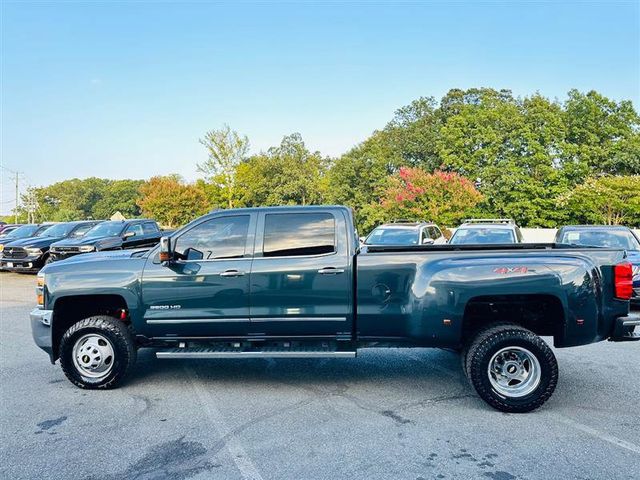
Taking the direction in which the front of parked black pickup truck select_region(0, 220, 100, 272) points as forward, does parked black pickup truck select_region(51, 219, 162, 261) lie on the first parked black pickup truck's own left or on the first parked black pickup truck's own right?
on the first parked black pickup truck's own left

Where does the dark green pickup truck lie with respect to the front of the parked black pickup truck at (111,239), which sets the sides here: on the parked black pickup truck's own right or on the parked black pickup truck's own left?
on the parked black pickup truck's own left

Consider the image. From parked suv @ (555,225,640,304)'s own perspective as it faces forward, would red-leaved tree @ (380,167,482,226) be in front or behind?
behind

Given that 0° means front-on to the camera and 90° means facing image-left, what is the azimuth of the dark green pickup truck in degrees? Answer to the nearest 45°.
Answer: approximately 90°

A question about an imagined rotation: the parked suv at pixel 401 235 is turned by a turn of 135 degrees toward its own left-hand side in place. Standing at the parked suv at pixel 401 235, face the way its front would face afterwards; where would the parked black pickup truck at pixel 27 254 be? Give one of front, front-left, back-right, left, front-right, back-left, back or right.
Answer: back

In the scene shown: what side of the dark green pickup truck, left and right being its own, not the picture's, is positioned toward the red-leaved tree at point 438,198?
right

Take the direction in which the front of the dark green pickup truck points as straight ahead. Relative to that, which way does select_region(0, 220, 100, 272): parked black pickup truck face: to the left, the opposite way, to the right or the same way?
to the left

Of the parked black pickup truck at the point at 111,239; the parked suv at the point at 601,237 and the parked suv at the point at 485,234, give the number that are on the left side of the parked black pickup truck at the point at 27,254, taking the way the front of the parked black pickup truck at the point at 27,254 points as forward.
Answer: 3

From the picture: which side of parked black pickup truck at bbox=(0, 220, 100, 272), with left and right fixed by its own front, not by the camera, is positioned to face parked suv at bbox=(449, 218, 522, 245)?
left

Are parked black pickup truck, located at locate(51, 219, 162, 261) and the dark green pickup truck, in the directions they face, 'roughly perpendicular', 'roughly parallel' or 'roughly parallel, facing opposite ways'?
roughly perpendicular

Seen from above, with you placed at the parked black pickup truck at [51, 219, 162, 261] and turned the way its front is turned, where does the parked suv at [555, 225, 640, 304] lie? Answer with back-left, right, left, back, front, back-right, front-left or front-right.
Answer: left

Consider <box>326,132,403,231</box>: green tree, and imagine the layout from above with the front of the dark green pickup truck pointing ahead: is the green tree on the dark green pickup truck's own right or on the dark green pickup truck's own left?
on the dark green pickup truck's own right

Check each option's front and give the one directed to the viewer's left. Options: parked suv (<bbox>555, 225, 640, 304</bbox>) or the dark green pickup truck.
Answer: the dark green pickup truck

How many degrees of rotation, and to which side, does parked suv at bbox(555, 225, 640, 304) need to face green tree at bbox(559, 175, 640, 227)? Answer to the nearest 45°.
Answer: approximately 180°

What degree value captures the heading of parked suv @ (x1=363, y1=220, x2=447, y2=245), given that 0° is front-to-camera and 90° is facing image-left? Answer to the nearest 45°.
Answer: approximately 45°

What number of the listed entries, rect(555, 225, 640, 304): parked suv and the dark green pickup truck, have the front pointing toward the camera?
1

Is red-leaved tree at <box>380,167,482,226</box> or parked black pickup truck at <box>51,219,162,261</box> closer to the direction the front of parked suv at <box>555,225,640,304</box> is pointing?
the parked black pickup truck
